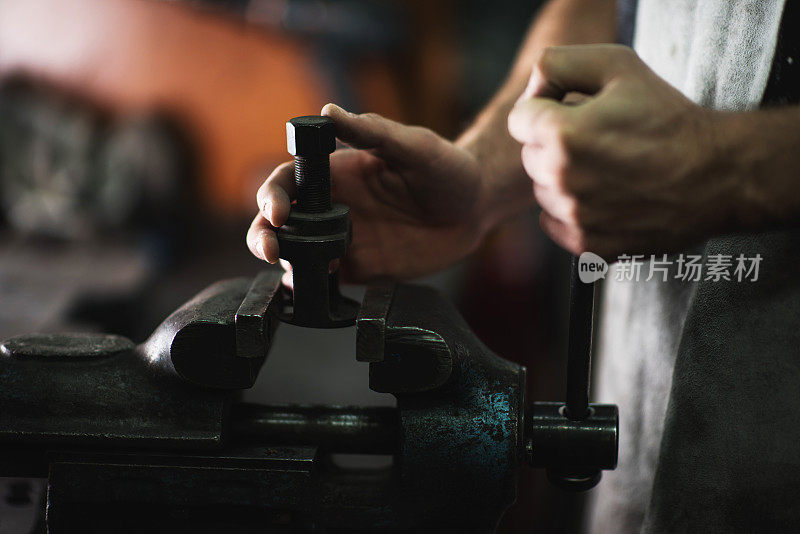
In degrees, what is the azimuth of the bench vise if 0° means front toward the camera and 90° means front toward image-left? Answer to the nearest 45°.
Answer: approximately 270°
